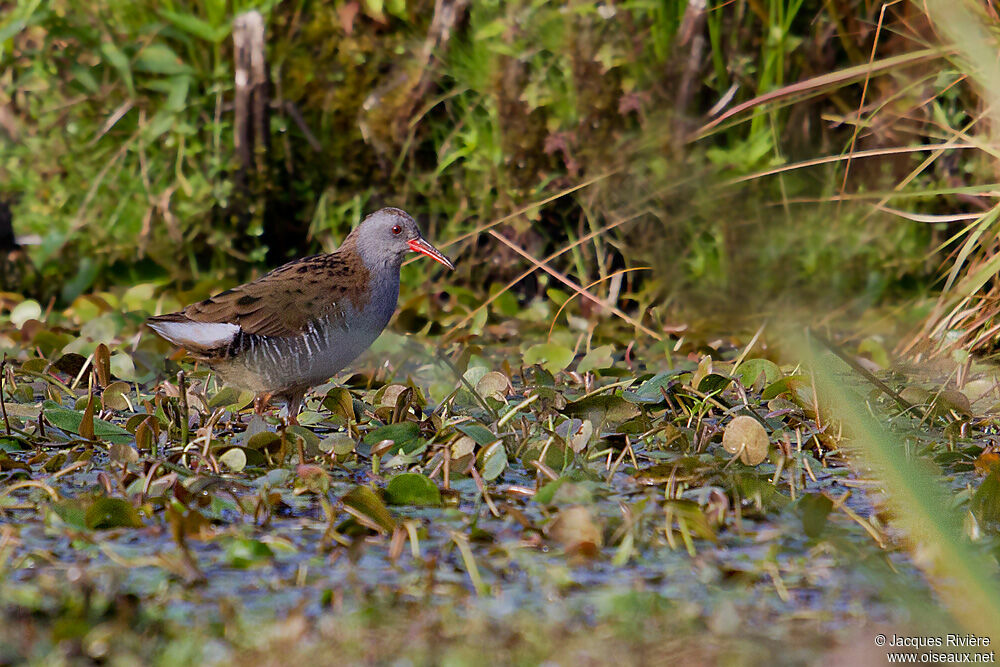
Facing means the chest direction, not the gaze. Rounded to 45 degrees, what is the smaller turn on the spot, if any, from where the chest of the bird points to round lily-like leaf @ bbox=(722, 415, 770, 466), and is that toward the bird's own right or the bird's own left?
approximately 45° to the bird's own right

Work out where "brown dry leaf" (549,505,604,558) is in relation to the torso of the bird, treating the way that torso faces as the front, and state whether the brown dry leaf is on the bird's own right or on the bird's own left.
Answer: on the bird's own right

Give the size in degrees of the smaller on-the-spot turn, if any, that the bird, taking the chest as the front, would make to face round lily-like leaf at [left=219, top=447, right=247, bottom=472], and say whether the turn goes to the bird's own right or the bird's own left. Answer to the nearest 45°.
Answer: approximately 90° to the bird's own right

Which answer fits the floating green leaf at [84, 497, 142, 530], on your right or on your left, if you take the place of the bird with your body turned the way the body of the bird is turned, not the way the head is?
on your right

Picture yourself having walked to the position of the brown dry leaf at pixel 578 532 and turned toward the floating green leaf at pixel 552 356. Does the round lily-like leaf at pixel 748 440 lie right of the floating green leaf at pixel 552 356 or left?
right

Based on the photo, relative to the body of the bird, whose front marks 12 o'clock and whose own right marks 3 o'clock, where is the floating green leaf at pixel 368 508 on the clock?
The floating green leaf is roughly at 3 o'clock from the bird.

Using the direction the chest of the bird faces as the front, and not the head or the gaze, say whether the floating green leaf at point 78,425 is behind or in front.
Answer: behind

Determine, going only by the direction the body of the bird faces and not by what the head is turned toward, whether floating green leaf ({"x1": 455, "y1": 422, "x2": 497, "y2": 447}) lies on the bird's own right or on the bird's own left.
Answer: on the bird's own right

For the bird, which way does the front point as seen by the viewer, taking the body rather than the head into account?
to the viewer's right

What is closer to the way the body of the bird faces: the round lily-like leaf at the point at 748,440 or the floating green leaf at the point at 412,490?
the round lily-like leaf

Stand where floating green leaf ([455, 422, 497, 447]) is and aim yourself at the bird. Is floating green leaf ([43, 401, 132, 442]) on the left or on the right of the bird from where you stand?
left
